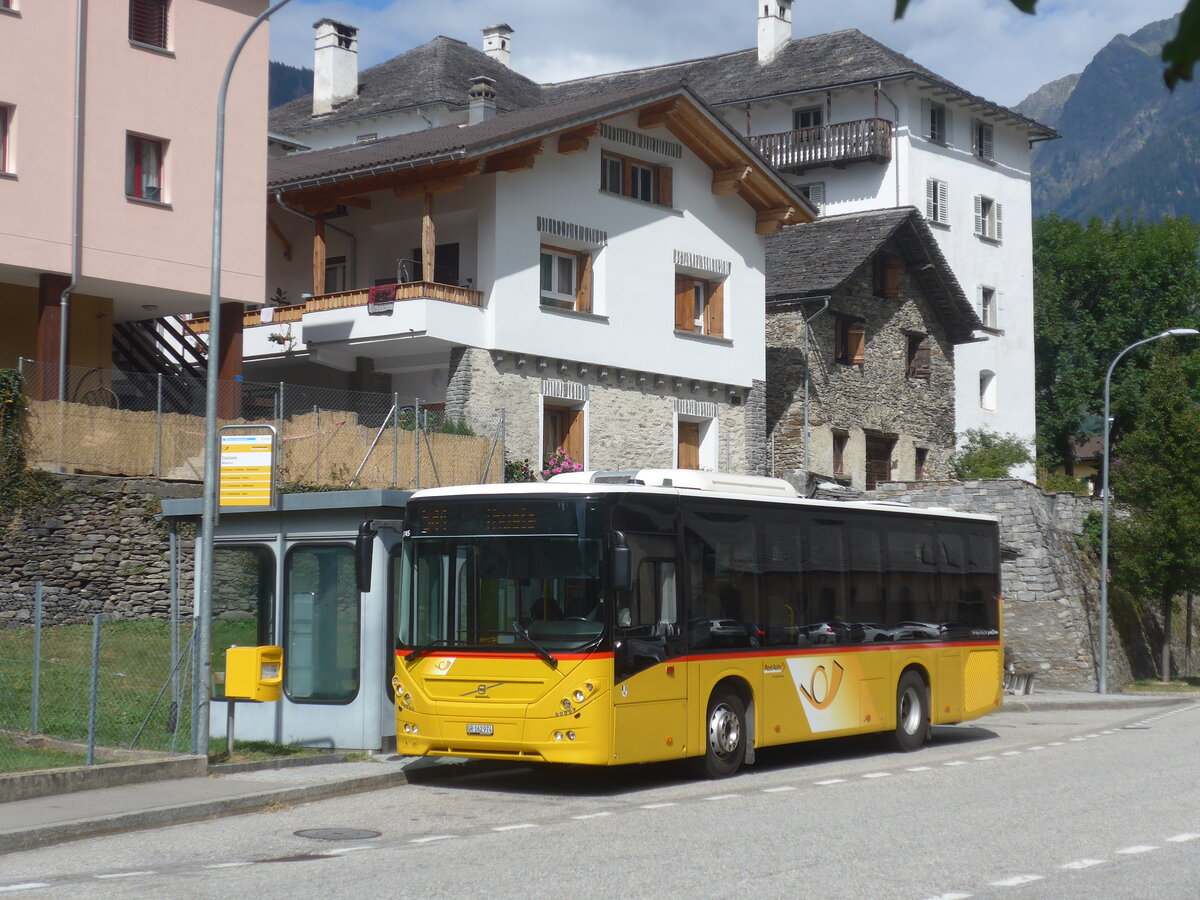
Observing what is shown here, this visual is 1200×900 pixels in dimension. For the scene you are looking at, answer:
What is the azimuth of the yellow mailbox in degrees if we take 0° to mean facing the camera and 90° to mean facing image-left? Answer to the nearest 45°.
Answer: approximately 315°

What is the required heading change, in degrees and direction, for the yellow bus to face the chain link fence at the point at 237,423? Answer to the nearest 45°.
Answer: approximately 90° to its right

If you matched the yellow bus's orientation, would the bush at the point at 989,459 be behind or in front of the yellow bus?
behind

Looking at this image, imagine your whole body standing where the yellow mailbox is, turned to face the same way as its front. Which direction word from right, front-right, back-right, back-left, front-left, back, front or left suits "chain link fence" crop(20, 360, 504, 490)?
back-left

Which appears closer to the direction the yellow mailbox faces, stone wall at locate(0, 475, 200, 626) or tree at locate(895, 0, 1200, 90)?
the tree

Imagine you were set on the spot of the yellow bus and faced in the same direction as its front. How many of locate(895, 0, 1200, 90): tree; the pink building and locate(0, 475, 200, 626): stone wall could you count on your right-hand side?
2

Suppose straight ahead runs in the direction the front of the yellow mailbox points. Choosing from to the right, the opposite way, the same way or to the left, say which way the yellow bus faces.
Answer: to the right

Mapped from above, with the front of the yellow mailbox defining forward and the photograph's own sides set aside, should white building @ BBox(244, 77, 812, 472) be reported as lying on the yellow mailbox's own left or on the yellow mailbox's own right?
on the yellow mailbox's own left

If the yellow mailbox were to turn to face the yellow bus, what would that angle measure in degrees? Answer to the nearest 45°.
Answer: approximately 45° to its left

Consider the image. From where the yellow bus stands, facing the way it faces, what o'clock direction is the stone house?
The stone house is roughly at 5 o'clock from the yellow bus.

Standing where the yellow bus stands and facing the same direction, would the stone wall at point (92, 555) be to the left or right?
on its right

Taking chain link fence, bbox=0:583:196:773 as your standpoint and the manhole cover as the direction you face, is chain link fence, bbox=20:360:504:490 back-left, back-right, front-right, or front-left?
back-left

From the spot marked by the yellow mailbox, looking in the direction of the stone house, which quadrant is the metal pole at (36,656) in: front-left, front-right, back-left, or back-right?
back-left
